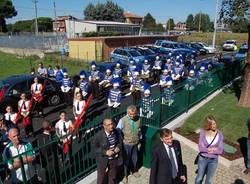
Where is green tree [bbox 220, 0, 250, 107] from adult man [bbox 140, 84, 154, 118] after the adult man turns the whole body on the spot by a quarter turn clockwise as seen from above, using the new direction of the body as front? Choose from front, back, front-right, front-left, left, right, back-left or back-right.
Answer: back-right

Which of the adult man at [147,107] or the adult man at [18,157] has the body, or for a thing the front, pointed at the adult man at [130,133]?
the adult man at [147,107]

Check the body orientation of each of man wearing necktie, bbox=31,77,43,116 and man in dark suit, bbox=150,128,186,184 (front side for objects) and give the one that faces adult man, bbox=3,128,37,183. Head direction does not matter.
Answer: the man wearing necktie

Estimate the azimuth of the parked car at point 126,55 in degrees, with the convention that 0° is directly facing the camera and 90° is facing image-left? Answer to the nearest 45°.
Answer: approximately 315°

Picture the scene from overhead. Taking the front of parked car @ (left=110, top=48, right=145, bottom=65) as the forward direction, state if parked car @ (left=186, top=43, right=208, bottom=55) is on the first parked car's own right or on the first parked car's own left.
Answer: on the first parked car's own left

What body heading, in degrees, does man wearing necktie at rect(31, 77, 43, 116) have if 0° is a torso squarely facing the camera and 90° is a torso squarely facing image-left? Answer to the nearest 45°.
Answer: approximately 0°

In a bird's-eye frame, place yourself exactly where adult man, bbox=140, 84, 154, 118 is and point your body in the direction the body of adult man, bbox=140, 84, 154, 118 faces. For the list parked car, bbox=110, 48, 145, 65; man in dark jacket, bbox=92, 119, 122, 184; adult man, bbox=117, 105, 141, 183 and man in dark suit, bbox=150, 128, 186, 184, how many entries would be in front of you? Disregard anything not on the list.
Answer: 3
